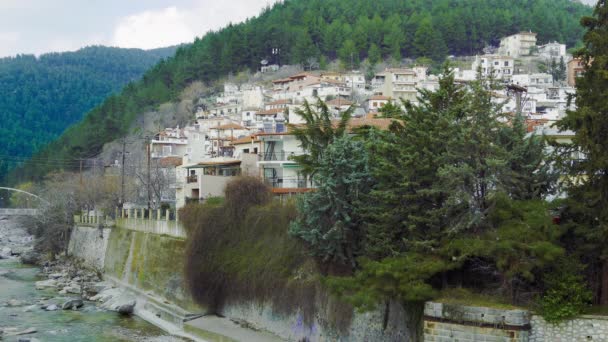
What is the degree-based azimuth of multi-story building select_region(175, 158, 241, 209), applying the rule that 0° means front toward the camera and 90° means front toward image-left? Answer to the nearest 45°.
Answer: approximately 45°

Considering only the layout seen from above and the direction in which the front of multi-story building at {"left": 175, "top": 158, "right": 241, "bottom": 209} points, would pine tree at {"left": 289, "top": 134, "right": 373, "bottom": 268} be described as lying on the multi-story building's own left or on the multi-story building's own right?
on the multi-story building's own left

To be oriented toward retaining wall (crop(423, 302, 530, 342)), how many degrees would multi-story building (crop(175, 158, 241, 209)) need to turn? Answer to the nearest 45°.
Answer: approximately 45° to its left

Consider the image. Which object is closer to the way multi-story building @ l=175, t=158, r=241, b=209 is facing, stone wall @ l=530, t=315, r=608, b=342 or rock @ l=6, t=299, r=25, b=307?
the rock

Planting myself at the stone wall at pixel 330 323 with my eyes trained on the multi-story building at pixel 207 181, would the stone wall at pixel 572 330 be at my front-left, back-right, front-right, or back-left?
back-right

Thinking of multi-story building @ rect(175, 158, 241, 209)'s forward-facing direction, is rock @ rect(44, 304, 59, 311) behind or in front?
in front

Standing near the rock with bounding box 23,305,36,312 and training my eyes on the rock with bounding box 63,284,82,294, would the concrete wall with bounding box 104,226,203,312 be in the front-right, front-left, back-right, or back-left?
front-right

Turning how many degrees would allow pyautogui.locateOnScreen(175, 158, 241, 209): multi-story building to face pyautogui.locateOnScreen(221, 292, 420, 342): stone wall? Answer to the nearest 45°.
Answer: approximately 45° to its left

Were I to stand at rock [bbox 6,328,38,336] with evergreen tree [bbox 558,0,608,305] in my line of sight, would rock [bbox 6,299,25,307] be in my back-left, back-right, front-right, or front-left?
back-left
